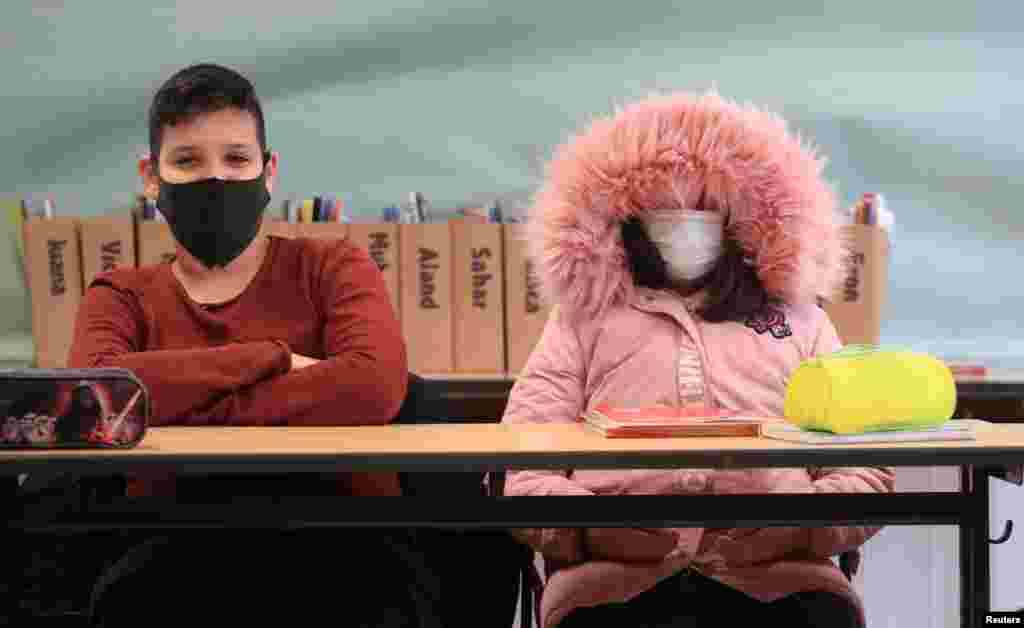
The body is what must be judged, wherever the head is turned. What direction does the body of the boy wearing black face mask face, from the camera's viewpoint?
toward the camera

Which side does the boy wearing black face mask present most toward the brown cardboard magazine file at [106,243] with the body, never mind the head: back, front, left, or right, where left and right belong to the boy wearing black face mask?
back

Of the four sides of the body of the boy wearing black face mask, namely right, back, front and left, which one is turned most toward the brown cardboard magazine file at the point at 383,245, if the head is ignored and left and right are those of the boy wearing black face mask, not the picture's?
back

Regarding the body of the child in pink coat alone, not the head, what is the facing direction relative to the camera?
toward the camera

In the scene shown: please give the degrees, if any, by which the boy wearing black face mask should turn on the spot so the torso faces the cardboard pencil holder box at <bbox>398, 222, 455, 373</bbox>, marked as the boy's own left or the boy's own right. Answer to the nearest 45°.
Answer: approximately 135° to the boy's own left

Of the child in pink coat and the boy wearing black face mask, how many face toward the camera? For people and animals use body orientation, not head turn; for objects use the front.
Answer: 2

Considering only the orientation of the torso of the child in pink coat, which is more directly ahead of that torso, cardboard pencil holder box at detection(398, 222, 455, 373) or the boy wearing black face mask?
the boy wearing black face mask
